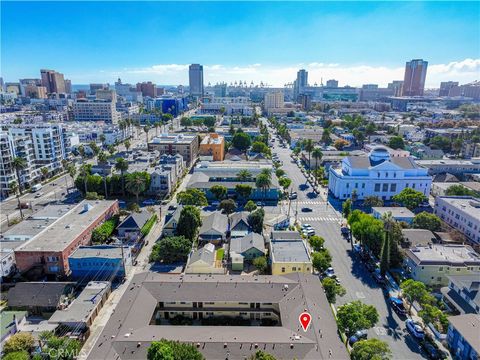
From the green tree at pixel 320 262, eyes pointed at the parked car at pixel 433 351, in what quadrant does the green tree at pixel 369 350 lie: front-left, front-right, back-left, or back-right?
front-right

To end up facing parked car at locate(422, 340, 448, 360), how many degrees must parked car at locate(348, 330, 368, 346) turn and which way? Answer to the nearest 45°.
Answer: approximately 135° to its left

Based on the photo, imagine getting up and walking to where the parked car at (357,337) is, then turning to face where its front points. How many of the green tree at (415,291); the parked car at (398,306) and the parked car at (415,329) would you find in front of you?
0

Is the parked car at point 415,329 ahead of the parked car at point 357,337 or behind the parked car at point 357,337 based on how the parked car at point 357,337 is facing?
behind

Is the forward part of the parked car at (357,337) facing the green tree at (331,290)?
no

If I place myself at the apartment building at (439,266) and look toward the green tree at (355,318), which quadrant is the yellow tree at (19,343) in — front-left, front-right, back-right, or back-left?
front-right

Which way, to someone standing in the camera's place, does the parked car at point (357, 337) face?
facing the viewer and to the left of the viewer

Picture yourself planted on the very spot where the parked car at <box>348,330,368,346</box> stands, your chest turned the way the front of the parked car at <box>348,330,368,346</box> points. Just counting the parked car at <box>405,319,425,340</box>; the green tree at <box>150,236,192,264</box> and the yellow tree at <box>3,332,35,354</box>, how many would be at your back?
1

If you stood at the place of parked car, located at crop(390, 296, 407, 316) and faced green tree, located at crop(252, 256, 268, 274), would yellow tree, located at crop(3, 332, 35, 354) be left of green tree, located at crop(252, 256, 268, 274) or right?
left

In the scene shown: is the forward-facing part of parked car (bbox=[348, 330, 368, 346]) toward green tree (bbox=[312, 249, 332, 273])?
no

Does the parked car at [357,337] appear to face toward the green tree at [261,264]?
no
